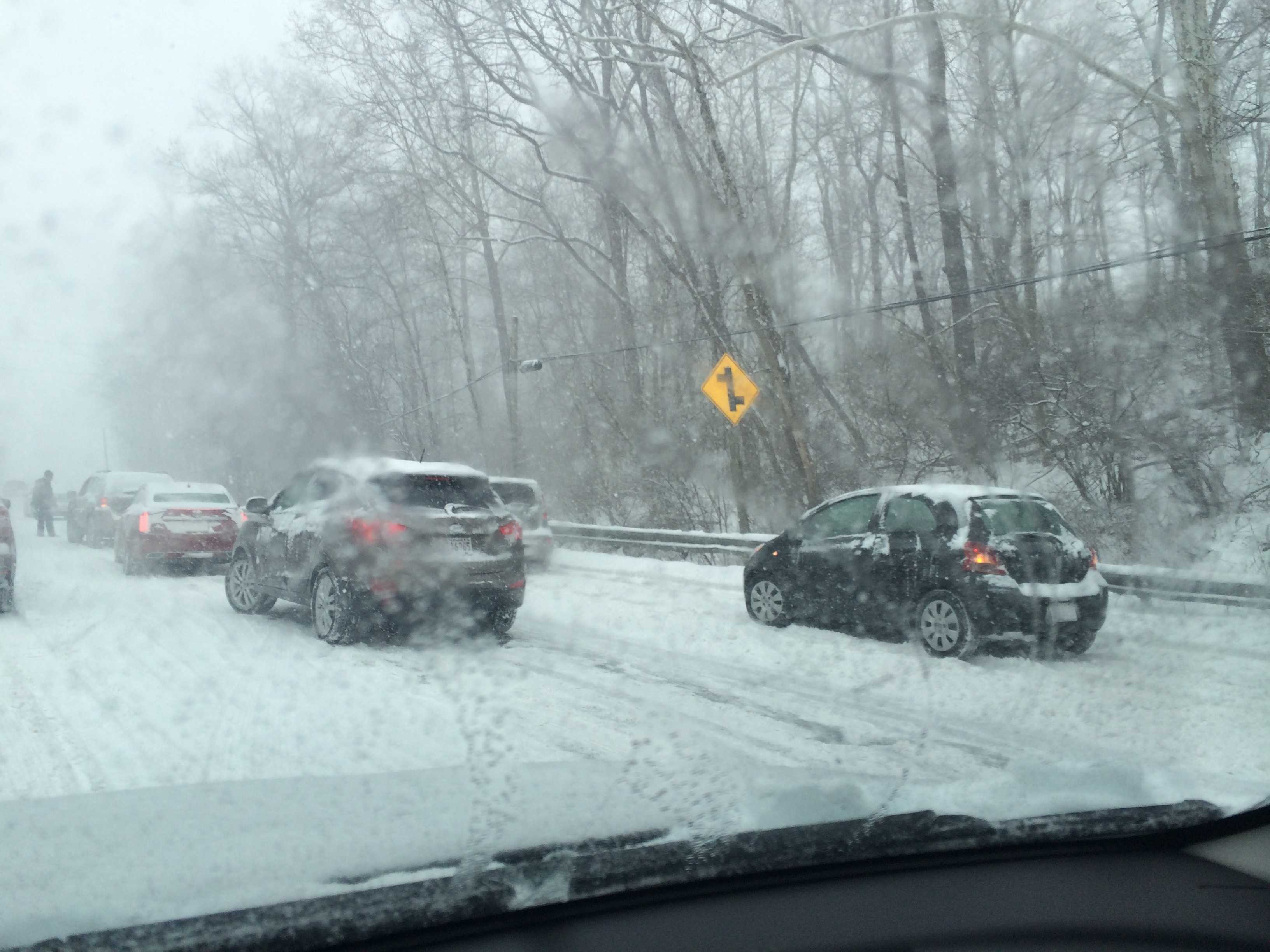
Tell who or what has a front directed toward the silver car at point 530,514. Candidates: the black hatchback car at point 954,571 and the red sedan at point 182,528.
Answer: the black hatchback car

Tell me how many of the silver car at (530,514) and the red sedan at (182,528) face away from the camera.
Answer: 2

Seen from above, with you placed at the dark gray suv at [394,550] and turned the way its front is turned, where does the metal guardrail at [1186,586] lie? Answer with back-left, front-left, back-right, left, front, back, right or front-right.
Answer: back-right

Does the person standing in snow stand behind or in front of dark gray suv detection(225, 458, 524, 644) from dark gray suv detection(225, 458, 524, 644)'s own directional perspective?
in front

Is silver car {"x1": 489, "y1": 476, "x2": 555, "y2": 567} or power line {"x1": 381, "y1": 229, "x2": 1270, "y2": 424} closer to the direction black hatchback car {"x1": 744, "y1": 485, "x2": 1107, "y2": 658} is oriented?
the silver car

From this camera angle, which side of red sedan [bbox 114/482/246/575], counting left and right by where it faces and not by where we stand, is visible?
back

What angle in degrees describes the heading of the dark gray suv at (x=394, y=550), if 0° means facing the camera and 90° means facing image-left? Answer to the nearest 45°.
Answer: approximately 135°

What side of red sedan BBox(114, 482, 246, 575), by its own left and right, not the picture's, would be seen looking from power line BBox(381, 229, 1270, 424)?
right

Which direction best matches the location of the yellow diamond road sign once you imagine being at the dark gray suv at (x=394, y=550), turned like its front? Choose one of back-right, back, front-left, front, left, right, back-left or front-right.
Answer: right

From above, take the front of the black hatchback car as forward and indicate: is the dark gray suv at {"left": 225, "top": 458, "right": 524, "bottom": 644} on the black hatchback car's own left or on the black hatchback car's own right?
on the black hatchback car's own left

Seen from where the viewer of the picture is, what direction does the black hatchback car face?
facing away from the viewer and to the left of the viewer

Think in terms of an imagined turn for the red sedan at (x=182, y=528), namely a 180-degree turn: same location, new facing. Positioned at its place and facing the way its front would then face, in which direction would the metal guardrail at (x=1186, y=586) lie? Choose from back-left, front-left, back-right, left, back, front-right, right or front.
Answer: front-left

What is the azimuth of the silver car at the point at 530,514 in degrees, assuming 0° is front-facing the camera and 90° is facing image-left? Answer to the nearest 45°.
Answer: approximately 180°

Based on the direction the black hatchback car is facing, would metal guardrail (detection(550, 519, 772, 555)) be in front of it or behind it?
in front
